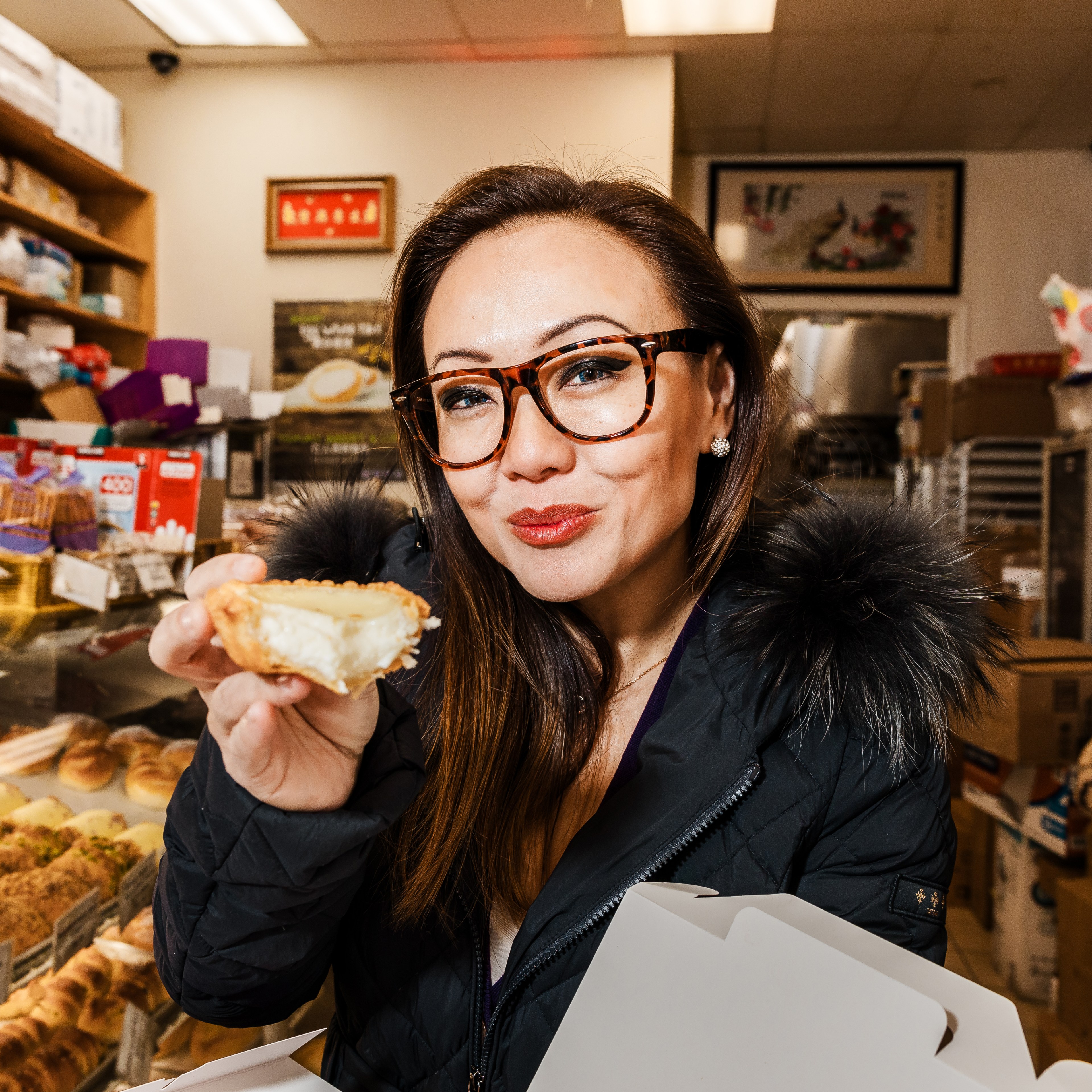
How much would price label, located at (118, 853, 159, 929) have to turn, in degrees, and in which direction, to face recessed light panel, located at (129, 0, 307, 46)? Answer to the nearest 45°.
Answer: approximately 135° to its left

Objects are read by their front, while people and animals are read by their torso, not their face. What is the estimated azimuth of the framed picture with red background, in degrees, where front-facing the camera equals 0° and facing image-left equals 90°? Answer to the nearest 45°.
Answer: approximately 0°

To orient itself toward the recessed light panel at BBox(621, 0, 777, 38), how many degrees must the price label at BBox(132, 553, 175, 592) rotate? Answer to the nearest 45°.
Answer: approximately 90° to its left

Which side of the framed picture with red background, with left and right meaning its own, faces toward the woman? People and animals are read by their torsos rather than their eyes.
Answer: front

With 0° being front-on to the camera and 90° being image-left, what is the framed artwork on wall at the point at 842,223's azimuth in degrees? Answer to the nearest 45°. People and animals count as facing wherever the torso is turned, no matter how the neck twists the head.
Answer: approximately 0°

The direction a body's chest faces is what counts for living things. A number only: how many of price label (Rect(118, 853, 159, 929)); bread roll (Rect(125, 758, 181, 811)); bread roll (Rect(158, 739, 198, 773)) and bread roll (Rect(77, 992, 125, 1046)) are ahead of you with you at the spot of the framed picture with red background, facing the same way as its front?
4

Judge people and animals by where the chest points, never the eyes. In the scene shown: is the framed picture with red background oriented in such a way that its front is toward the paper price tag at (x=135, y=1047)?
yes

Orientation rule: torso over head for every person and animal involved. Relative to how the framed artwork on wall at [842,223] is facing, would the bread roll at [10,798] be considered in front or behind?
in front

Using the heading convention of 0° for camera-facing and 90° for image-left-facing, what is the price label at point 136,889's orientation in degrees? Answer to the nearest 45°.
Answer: approximately 315°

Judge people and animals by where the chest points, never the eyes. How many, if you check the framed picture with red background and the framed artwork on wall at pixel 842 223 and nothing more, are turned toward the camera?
2

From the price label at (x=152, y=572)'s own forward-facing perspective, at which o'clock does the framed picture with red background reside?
The framed picture with red background is roughly at 8 o'clock from the price label.

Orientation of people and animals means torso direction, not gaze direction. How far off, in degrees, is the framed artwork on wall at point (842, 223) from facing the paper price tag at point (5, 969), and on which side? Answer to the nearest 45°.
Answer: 0° — it already faces it

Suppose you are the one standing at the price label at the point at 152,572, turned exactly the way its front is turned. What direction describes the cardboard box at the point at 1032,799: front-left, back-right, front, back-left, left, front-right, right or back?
front-left
